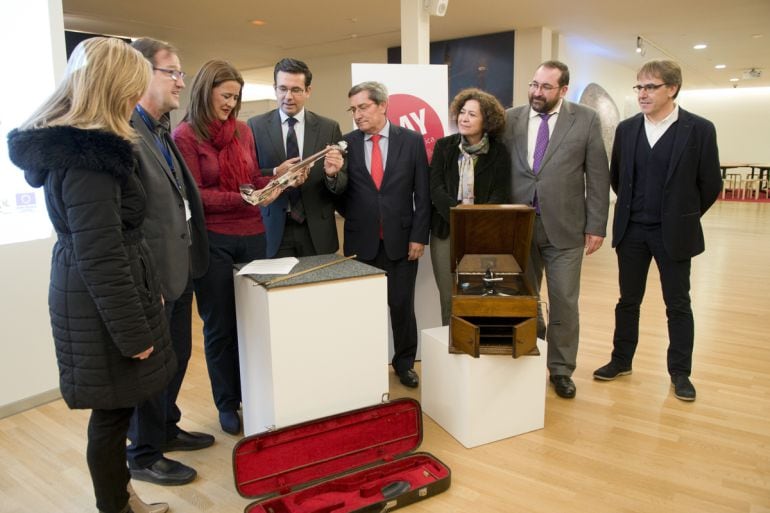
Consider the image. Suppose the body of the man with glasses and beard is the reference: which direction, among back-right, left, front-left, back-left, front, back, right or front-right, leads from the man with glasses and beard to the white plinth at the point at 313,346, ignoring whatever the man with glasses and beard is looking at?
front

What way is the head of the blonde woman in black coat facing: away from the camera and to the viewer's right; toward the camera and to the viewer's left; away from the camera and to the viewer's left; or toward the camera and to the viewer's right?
away from the camera and to the viewer's right

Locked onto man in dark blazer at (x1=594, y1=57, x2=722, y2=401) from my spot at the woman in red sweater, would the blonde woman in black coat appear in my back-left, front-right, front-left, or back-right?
back-right

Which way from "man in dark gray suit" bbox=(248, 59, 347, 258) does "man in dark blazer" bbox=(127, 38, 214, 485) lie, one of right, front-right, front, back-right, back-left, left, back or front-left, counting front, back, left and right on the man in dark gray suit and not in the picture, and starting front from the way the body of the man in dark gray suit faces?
front-right

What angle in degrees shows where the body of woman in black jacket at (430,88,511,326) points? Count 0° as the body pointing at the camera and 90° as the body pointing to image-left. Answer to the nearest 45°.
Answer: approximately 45°

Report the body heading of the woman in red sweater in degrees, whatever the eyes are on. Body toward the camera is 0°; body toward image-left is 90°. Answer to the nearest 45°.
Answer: approximately 315°

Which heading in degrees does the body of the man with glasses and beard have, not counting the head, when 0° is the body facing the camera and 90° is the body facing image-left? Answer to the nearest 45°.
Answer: approximately 45°

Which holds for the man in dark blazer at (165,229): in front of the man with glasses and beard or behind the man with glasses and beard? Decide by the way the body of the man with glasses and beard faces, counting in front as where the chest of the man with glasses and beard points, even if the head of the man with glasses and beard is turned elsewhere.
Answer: in front

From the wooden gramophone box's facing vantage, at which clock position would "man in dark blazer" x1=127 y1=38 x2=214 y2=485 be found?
The man in dark blazer is roughly at 2 o'clock from the wooden gramophone box.

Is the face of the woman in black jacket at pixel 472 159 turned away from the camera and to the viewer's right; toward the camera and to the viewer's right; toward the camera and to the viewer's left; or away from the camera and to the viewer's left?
toward the camera and to the viewer's left

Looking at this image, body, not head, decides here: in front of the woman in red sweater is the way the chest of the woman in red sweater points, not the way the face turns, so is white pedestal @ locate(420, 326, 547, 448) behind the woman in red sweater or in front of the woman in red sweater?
in front

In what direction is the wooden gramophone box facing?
toward the camera

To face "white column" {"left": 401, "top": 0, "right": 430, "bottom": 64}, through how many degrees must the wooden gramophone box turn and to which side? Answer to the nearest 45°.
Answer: approximately 180°
